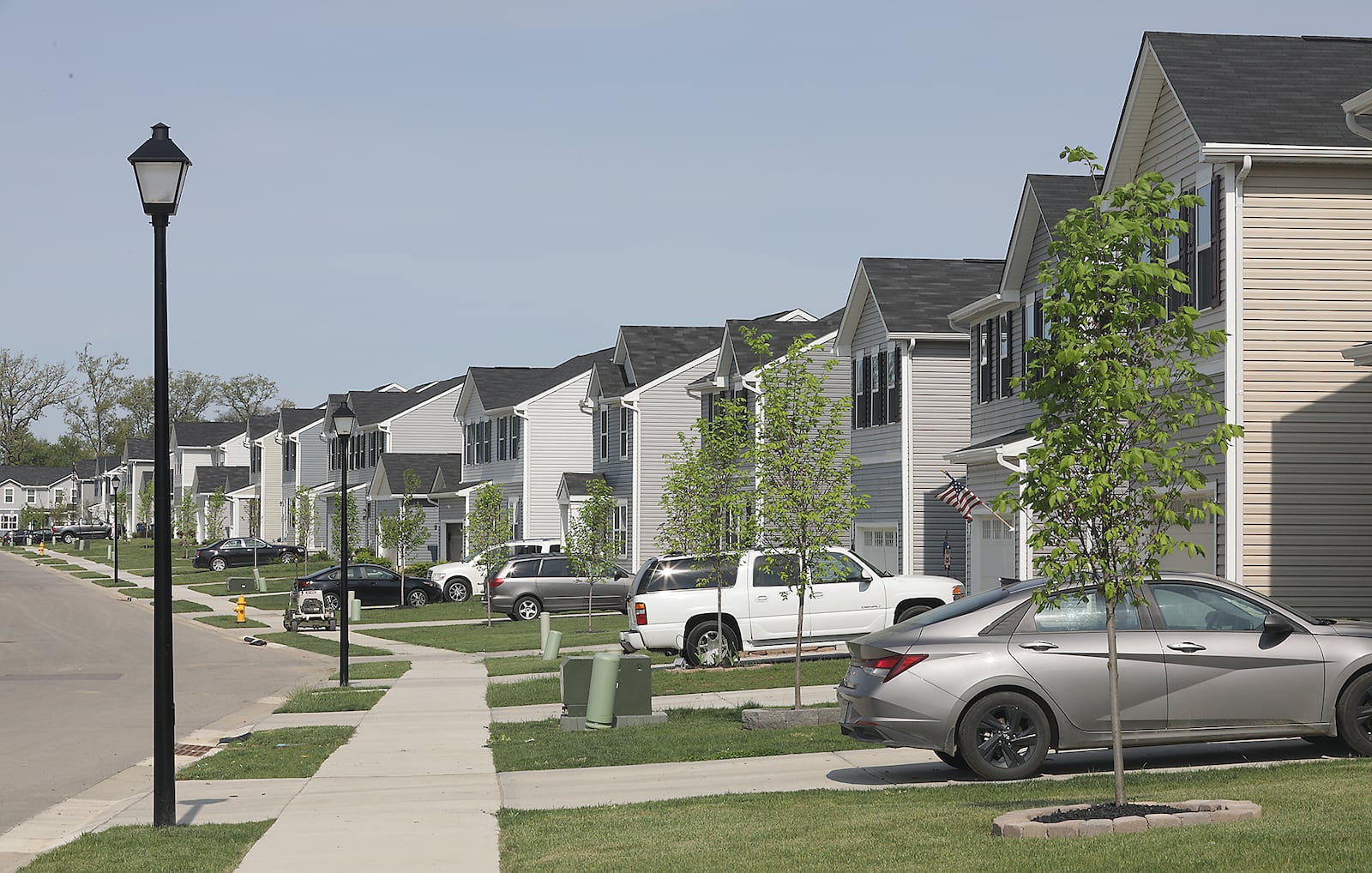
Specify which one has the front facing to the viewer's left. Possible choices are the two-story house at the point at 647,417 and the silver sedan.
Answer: the two-story house

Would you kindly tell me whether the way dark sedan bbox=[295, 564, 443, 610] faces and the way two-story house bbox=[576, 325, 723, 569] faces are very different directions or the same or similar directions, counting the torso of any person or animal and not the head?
very different directions

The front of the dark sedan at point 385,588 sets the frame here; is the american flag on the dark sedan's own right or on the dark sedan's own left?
on the dark sedan's own right

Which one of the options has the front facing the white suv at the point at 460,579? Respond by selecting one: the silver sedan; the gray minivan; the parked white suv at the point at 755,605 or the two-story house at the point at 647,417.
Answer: the two-story house

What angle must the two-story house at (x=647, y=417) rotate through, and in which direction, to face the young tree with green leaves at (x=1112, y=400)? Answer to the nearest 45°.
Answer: approximately 90° to its left

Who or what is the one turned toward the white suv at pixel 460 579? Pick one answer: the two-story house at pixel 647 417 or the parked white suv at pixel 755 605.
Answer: the two-story house

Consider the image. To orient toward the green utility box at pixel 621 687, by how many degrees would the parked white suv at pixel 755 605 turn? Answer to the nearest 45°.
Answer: approximately 90° to its right

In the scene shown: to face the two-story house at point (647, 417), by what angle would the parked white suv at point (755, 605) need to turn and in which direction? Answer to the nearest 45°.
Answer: approximately 90° to its left

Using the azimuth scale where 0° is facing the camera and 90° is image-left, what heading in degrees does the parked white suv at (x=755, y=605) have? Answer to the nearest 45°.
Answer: approximately 270°

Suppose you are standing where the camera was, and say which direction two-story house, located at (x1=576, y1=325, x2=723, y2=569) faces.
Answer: facing to the left of the viewer

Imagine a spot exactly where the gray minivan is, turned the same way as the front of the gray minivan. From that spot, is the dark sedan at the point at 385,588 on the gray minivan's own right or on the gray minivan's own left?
on the gray minivan's own left

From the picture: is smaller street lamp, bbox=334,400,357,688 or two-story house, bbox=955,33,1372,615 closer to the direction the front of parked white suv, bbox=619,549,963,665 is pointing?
the two-story house

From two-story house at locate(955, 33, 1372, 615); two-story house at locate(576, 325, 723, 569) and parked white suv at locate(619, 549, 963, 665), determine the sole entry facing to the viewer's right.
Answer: the parked white suv

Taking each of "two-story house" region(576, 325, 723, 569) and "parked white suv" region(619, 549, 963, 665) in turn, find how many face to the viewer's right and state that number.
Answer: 1
